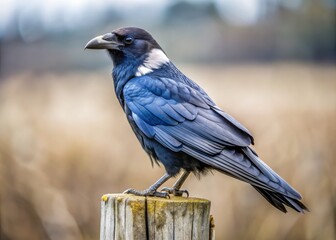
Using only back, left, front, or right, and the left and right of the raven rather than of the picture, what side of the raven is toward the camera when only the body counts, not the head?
left
